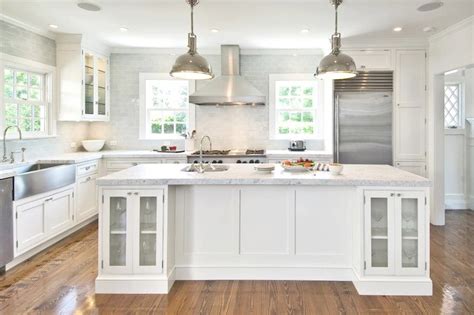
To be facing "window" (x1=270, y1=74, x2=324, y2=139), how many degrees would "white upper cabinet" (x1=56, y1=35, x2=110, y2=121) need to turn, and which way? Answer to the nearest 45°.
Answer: approximately 45° to its left

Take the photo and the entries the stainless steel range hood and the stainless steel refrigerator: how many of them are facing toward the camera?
2

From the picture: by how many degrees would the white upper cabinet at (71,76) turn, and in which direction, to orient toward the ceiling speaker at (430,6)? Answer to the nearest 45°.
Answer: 0° — it already faces it
